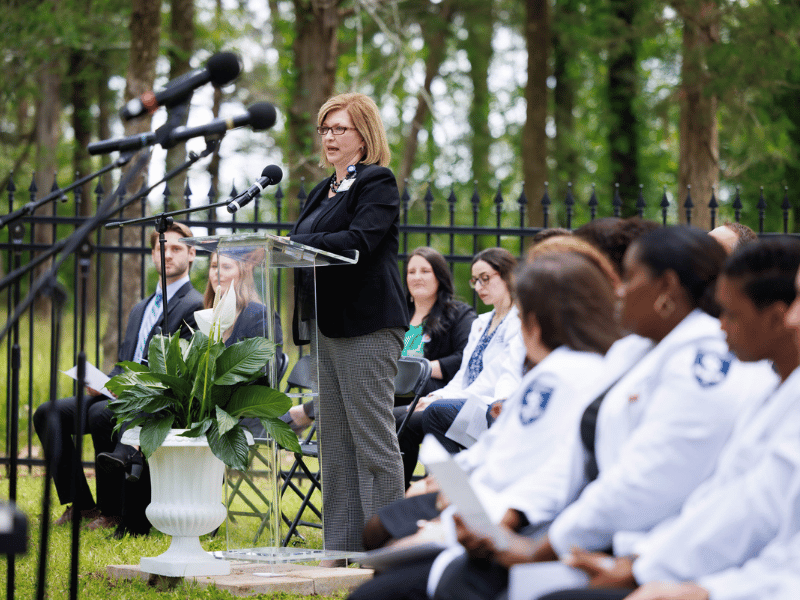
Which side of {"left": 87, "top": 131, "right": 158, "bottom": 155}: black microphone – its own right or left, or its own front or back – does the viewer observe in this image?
right

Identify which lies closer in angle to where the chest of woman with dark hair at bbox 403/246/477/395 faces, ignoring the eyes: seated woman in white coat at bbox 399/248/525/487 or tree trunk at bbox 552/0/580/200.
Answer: the seated woman in white coat

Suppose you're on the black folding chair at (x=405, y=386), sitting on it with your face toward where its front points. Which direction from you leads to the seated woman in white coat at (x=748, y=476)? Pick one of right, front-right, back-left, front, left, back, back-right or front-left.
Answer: front-left

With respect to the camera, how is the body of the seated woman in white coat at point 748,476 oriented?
to the viewer's left

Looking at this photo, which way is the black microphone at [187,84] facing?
to the viewer's right

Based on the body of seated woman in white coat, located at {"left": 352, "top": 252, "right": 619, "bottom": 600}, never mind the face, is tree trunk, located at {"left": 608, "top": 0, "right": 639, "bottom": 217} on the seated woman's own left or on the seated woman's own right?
on the seated woman's own right

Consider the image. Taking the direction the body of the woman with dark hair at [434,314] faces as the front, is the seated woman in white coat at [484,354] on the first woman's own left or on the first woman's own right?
on the first woman's own left

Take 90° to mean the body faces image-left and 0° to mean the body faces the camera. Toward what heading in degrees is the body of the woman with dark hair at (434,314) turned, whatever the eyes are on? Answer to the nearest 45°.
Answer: approximately 45°

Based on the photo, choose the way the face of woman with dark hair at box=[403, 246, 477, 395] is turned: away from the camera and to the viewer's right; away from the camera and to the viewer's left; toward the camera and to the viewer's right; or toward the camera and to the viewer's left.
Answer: toward the camera and to the viewer's left

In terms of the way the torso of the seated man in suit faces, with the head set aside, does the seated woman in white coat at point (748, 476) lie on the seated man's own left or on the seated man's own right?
on the seated man's own left

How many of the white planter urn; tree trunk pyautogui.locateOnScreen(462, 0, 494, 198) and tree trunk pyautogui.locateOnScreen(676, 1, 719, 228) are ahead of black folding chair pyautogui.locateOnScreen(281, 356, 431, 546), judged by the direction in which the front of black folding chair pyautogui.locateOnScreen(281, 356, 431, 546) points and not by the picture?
1

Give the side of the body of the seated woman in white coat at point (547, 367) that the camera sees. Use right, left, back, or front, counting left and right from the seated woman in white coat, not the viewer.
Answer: left

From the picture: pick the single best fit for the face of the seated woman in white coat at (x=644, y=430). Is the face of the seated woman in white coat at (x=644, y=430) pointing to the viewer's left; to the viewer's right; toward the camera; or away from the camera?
to the viewer's left

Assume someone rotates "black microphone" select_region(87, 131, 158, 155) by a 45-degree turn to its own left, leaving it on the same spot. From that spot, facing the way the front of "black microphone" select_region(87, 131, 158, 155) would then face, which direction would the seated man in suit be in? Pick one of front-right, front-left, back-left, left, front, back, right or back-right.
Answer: front-left

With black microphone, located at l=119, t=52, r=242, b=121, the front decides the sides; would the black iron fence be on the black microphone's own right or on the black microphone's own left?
on the black microphone's own left
